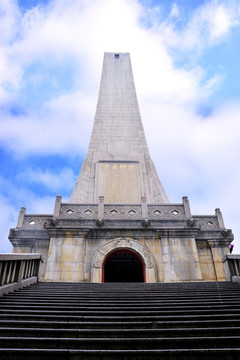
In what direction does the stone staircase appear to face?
toward the camera

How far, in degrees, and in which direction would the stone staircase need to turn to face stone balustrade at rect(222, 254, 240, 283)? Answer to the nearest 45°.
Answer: approximately 135° to its left

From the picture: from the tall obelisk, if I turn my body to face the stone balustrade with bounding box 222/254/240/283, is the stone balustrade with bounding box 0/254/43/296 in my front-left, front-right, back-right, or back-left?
front-right
